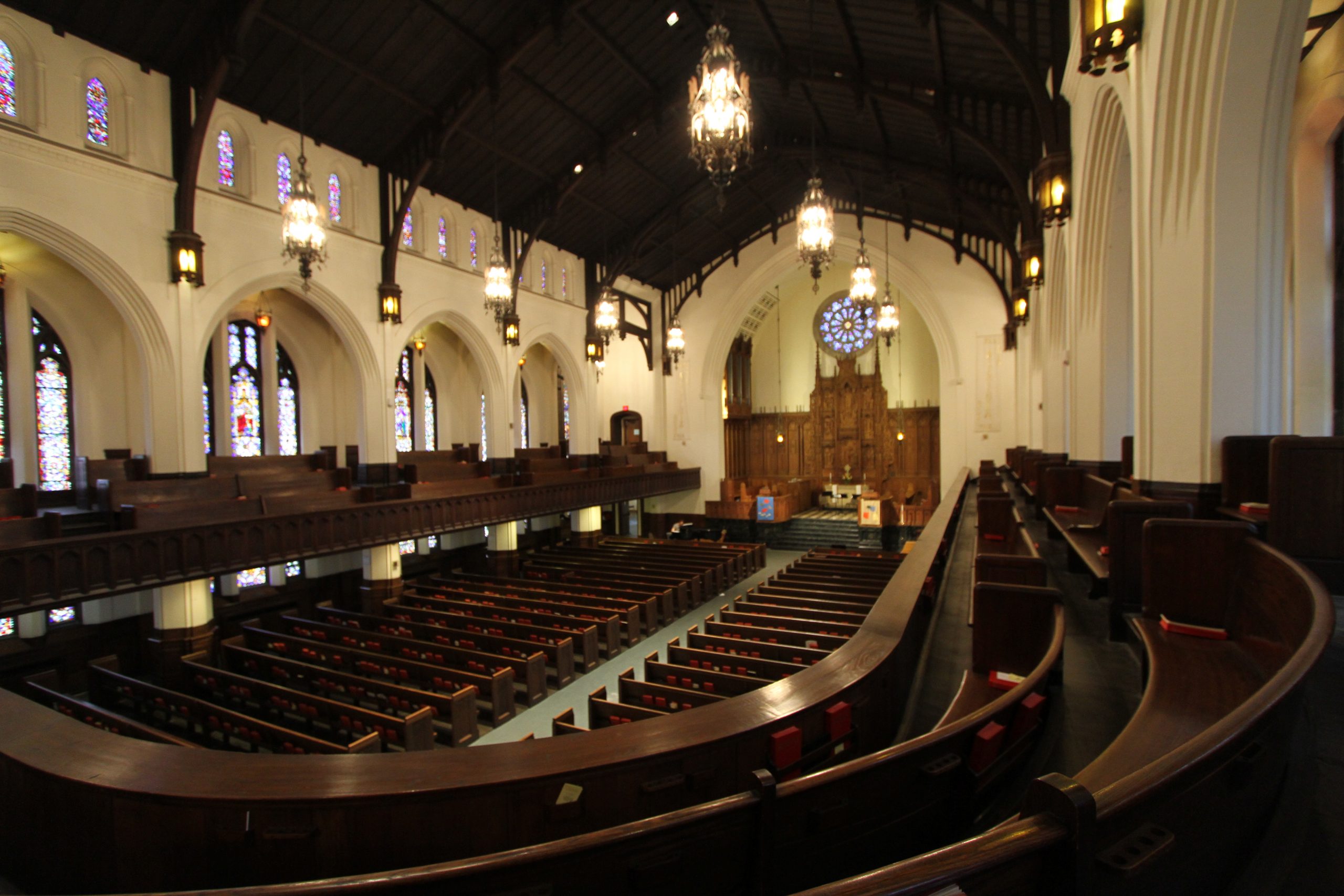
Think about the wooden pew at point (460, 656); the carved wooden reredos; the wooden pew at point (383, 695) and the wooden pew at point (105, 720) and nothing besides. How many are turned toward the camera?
1

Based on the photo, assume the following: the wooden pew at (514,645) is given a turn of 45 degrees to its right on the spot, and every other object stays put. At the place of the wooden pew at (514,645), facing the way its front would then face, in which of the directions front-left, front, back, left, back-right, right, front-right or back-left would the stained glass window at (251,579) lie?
back-left

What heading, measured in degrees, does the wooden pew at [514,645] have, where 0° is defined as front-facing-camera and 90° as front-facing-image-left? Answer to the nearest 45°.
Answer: approximately 225°

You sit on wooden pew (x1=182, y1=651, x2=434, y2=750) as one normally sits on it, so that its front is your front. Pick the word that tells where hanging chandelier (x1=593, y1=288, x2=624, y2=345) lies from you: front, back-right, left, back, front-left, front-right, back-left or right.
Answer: front

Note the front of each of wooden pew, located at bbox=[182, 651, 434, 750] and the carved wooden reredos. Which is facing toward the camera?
the carved wooden reredos

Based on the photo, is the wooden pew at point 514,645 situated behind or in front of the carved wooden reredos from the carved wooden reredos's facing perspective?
in front

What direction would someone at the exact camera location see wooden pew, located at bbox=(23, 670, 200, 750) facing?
facing away from the viewer and to the right of the viewer

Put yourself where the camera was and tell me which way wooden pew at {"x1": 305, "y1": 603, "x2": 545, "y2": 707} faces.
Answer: facing away from the viewer and to the right of the viewer

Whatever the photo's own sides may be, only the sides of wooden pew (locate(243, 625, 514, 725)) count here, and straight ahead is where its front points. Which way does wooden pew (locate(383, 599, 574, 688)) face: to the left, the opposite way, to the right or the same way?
the same way

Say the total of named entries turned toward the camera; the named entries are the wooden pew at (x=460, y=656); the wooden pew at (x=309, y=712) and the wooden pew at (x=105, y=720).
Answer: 0

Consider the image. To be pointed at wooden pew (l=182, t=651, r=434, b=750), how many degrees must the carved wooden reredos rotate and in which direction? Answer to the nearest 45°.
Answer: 0° — it already faces it

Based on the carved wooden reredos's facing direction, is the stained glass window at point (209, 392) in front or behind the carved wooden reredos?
in front

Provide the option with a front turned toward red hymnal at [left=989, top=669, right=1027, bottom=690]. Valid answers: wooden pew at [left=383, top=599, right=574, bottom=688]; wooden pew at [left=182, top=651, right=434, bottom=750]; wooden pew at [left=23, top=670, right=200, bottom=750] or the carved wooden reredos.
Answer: the carved wooden reredos

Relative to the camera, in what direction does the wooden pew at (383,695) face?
facing away from the viewer and to the right of the viewer

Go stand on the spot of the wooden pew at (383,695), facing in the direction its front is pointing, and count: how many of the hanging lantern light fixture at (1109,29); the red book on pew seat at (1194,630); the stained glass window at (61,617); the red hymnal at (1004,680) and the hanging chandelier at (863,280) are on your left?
1

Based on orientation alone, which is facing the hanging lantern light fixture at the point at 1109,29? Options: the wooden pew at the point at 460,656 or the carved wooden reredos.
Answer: the carved wooden reredos

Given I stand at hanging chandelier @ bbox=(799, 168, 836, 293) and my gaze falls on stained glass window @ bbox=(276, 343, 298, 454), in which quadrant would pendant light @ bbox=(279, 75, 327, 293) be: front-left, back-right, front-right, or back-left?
front-left

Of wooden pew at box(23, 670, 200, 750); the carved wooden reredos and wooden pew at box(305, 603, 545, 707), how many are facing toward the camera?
1

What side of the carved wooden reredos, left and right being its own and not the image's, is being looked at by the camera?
front

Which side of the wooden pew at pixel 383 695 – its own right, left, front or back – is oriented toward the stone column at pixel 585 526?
front

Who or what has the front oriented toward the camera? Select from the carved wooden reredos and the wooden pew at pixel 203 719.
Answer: the carved wooden reredos

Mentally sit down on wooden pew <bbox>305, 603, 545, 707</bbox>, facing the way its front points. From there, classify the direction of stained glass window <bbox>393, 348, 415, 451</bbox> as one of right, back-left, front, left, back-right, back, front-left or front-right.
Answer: front-left

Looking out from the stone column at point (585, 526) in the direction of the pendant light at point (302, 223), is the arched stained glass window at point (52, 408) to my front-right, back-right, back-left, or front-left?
front-right
